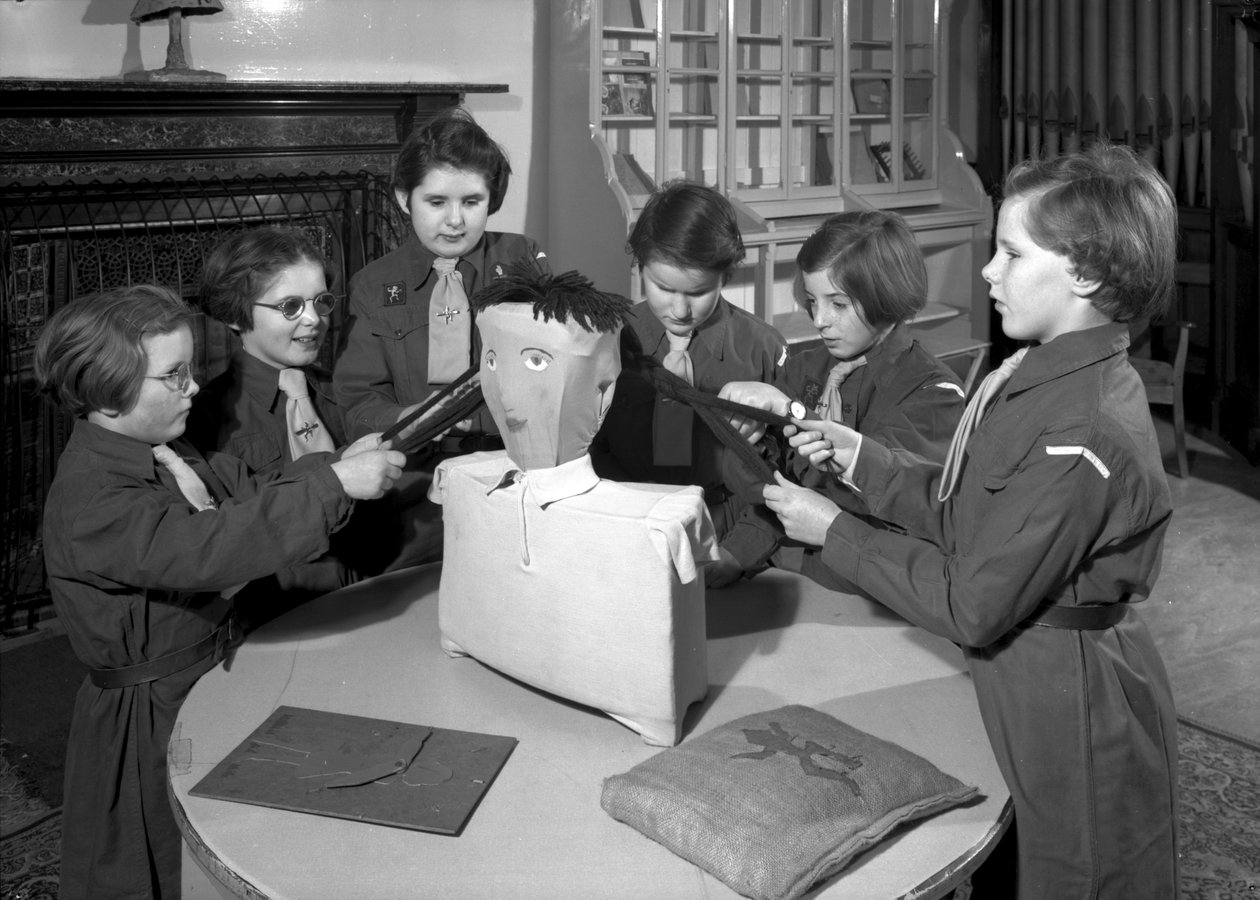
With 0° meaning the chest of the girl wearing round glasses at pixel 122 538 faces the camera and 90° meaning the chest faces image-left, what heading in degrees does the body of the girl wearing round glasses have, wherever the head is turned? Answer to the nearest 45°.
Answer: approximately 270°

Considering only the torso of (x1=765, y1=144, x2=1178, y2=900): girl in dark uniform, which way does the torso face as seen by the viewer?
to the viewer's left

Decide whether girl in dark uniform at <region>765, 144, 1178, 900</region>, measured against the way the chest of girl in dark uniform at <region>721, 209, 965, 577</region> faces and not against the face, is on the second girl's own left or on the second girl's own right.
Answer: on the second girl's own left

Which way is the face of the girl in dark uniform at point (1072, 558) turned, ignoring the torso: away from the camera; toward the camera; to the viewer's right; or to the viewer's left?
to the viewer's left

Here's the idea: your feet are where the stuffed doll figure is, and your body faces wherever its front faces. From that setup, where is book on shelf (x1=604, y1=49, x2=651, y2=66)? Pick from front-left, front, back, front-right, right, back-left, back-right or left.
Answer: back-right

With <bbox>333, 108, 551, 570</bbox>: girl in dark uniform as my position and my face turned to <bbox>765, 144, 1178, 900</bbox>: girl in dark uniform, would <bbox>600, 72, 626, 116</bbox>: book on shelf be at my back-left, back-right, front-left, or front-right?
back-left

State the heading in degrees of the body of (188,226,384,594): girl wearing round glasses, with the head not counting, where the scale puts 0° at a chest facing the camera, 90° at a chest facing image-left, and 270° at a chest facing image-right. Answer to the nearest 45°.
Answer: approximately 315°

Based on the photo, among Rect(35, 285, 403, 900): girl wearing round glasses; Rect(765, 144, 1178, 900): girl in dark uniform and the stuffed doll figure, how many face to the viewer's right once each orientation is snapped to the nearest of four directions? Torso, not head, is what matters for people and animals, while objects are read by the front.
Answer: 1

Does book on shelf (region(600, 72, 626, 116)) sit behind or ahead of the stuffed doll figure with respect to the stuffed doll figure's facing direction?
behind

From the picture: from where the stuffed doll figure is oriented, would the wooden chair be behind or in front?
behind

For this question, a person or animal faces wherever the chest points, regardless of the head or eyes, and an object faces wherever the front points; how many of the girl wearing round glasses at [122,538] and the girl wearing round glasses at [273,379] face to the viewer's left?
0

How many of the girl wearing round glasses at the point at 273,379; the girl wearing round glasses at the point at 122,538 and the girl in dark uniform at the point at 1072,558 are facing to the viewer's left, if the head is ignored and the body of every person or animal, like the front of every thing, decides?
1
